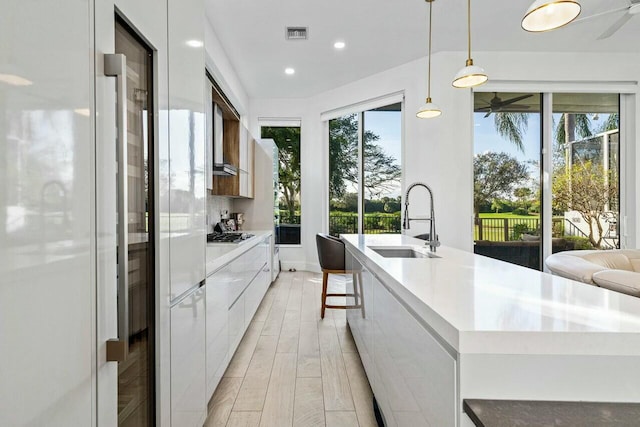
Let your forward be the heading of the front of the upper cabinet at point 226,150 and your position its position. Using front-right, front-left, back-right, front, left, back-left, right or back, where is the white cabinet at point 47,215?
right

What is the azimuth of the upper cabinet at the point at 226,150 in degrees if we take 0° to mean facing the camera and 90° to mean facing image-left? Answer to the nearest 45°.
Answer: approximately 270°

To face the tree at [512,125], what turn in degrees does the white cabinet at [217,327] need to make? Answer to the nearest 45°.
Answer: approximately 45° to its left

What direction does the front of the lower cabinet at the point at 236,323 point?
to the viewer's right

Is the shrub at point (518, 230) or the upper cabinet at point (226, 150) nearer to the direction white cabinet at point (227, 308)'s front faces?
the shrub

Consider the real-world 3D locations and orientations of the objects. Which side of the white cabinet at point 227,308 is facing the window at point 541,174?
front

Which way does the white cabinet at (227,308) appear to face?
to the viewer's right

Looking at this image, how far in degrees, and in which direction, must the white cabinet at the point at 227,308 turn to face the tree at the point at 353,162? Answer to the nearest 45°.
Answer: approximately 45° to its left

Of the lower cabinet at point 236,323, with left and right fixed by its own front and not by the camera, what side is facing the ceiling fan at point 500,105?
front

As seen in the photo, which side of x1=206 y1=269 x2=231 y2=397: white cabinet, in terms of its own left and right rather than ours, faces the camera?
right

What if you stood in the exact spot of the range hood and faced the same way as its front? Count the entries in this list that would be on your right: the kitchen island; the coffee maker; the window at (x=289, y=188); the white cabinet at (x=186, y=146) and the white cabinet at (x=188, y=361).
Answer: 3
